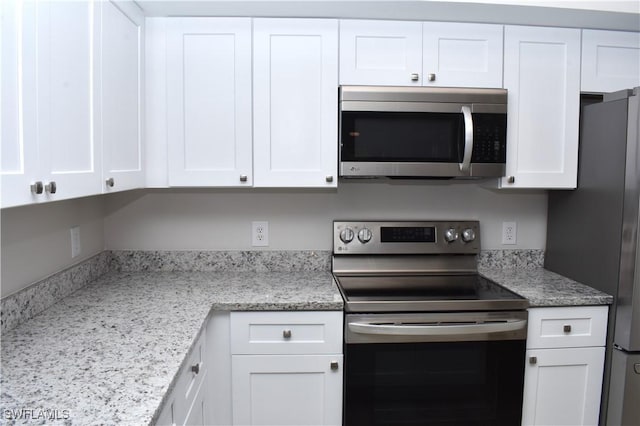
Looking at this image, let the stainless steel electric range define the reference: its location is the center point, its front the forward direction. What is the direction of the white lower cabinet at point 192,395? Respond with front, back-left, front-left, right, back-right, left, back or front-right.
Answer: front-right

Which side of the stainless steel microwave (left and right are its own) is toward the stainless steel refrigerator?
left

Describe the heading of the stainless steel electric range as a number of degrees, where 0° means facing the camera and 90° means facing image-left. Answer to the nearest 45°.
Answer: approximately 0°

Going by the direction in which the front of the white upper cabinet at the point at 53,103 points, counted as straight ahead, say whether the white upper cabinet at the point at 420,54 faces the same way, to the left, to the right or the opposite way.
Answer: to the right

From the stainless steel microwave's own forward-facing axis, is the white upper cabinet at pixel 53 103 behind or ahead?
ahead

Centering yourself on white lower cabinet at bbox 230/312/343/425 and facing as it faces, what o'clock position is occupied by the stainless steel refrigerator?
The stainless steel refrigerator is roughly at 9 o'clock from the white lower cabinet.
